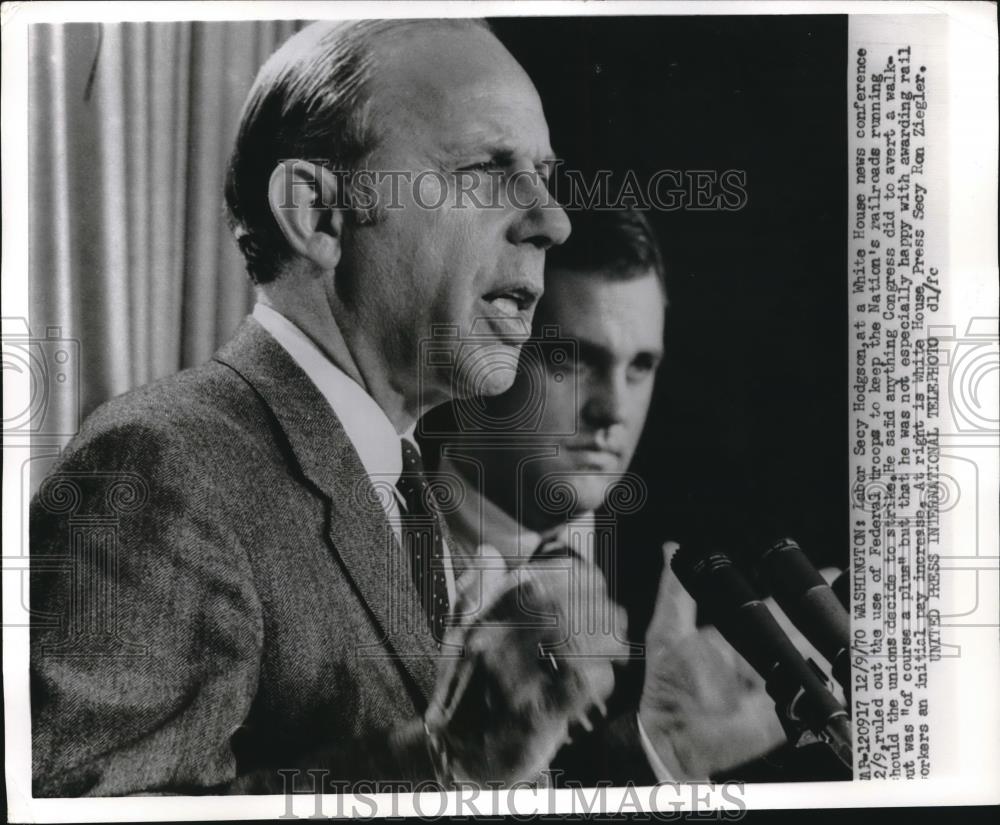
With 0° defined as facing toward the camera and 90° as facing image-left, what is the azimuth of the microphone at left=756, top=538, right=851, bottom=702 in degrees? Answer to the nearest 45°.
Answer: approximately 90°
